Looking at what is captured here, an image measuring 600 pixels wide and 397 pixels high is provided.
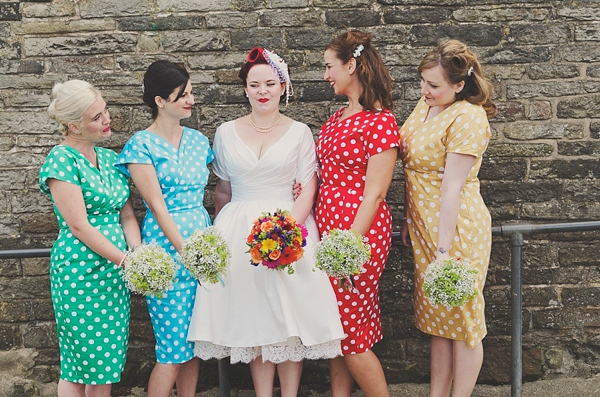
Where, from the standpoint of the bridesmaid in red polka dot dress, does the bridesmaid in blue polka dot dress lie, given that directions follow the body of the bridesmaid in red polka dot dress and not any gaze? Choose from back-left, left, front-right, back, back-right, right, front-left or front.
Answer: front-right

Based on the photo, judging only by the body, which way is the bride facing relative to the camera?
toward the camera

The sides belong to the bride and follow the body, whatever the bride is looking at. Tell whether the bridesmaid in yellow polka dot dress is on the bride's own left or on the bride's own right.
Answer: on the bride's own left

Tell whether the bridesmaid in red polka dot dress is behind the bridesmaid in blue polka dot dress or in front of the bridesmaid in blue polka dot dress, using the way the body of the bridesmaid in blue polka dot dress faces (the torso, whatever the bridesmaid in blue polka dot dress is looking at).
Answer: in front

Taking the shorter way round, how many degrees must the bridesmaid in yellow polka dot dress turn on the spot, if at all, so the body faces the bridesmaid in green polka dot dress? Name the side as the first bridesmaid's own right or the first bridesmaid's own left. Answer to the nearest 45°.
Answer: approximately 45° to the first bridesmaid's own right

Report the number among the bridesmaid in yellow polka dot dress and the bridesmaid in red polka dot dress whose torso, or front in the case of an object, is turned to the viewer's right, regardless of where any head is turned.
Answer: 0

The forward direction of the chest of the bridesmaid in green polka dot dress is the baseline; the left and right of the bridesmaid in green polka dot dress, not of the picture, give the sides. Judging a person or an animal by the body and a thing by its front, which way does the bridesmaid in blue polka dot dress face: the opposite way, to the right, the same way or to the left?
the same way

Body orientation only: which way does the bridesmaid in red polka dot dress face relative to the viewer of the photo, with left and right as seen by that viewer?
facing the viewer and to the left of the viewer

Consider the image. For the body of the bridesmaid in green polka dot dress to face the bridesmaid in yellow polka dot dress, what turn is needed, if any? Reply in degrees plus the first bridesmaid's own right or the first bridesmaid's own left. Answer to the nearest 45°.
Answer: approximately 45° to the first bridesmaid's own left

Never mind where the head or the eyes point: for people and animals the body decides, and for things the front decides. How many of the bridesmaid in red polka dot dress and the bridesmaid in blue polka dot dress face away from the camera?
0

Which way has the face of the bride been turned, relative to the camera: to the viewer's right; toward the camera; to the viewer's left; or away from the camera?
toward the camera

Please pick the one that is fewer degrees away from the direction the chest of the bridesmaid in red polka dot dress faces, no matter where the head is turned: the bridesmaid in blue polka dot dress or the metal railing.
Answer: the bridesmaid in blue polka dot dress
